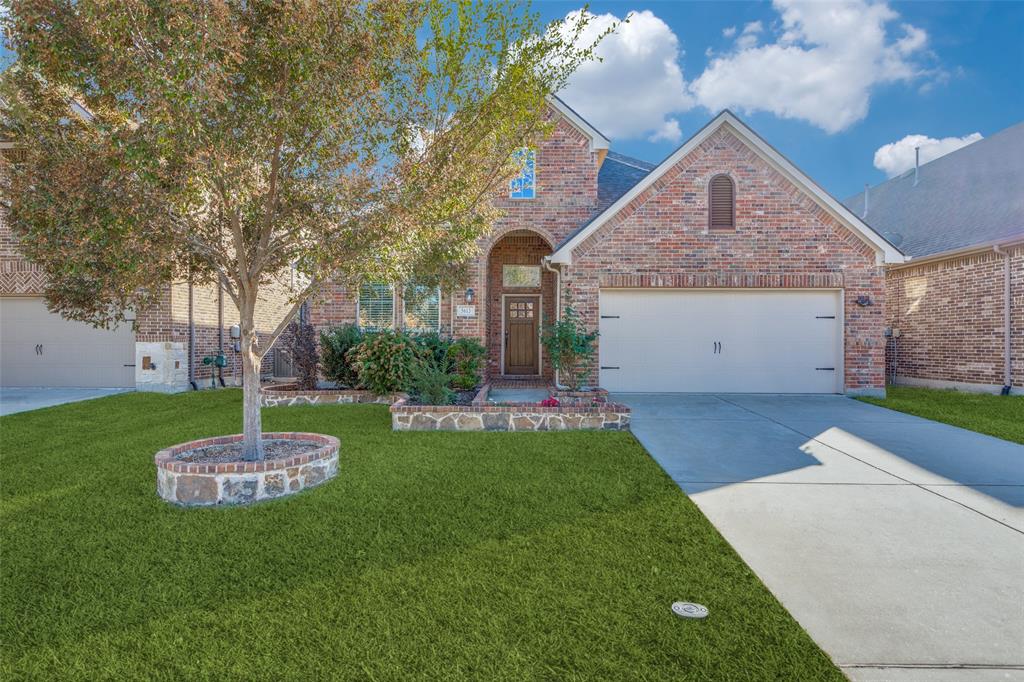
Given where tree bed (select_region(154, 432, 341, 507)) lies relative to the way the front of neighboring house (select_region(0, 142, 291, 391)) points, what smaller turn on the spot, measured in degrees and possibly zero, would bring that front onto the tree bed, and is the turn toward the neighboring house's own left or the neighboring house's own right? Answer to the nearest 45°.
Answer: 0° — it already faces it

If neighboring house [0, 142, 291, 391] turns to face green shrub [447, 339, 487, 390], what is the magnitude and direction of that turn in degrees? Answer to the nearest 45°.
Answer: approximately 45° to its left

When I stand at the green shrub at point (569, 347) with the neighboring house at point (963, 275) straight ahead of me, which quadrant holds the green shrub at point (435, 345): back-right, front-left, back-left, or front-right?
back-left

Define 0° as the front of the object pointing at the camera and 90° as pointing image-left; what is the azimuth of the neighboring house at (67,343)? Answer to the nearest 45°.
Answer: approximately 0°

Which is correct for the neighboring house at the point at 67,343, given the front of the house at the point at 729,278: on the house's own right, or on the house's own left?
on the house's own right

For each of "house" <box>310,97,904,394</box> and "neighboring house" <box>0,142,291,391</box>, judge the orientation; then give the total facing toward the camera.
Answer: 2

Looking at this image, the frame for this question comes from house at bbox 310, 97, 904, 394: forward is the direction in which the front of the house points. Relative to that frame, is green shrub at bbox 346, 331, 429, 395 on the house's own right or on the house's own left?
on the house's own right
